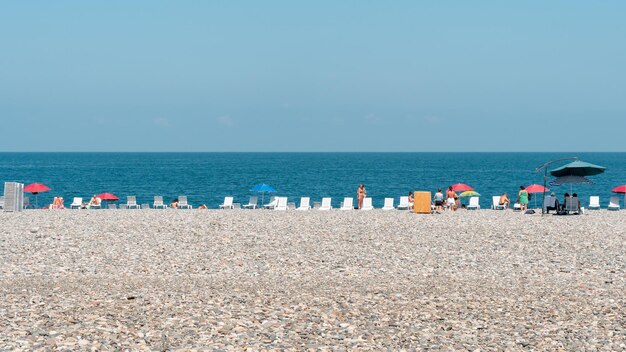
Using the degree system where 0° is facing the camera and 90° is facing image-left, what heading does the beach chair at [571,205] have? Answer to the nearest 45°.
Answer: approximately 180°

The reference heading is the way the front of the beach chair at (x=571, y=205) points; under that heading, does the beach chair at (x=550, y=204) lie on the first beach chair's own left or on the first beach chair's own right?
on the first beach chair's own left

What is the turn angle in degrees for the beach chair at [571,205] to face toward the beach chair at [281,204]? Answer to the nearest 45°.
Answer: approximately 90° to its left

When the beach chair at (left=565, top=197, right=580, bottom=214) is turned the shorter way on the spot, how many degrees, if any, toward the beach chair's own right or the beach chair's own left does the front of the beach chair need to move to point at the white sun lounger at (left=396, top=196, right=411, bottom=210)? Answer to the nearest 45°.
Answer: approximately 45° to the beach chair's own left

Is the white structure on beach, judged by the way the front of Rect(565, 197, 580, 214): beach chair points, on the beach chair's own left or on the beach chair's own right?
on the beach chair's own left
